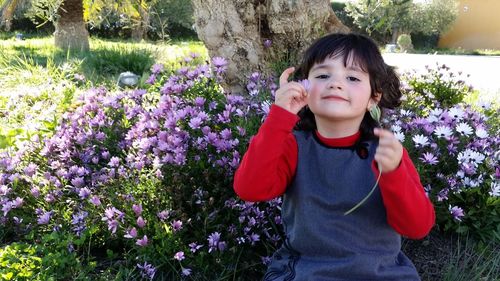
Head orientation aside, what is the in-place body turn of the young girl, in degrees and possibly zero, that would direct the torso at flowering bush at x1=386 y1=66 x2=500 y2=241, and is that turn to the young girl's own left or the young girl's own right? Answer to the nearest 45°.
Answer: approximately 135° to the young girl's own left

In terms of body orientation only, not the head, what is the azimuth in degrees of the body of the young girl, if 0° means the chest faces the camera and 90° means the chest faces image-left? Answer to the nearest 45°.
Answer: approximately 0°

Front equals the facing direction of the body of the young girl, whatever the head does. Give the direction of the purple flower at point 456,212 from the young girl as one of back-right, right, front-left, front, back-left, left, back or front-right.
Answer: back-left

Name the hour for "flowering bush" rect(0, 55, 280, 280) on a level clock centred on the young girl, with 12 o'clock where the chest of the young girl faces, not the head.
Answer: The flowering bush is roughly at 4 o'clock from the young girl.

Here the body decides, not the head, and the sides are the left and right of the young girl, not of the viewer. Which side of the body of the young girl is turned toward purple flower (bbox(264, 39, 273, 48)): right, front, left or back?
back
